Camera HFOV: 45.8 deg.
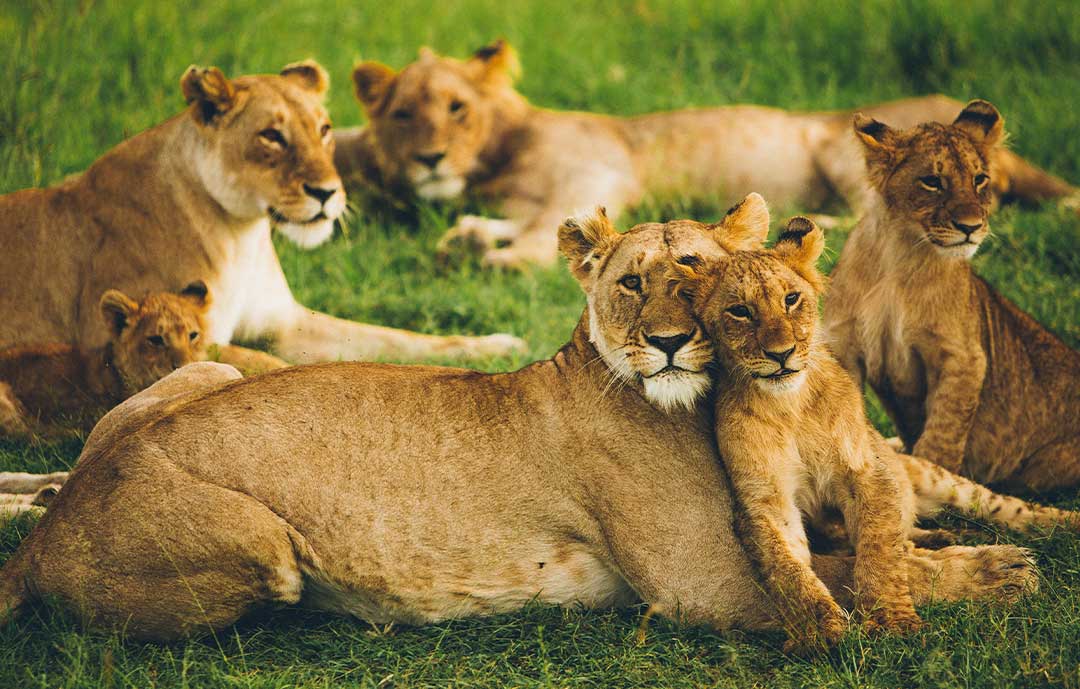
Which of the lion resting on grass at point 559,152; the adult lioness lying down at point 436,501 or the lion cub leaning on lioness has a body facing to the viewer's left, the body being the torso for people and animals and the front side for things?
the lion resting on grass

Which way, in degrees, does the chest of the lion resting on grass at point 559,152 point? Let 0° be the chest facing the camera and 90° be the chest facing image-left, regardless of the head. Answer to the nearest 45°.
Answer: approximately 90°

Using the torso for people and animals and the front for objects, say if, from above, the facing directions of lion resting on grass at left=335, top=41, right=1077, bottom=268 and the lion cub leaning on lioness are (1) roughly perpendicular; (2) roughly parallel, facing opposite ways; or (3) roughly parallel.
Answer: roughly perpendicular

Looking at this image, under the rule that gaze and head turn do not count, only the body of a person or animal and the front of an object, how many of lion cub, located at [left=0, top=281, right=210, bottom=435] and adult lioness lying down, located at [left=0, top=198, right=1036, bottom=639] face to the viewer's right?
2

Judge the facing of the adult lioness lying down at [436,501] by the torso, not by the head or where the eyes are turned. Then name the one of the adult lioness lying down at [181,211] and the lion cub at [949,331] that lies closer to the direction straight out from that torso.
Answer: the lion cub

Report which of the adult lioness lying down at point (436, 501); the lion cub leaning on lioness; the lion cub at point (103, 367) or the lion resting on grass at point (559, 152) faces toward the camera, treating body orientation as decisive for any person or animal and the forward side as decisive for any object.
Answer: the lion cub leaning on lioness

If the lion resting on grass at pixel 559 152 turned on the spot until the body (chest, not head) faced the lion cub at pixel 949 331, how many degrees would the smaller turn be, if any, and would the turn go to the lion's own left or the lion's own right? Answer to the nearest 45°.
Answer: approximately 135° to the lion's own left

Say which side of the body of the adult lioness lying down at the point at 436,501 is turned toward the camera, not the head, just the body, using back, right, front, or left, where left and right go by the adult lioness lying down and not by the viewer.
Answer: right

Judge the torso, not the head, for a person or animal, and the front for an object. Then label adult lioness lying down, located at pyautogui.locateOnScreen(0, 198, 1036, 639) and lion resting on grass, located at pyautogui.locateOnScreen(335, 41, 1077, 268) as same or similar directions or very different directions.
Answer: very different directions

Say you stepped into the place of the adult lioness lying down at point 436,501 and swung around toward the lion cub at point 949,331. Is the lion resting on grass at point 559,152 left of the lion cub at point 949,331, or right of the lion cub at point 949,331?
left

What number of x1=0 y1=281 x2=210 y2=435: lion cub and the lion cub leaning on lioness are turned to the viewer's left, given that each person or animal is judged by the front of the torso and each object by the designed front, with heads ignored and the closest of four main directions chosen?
0

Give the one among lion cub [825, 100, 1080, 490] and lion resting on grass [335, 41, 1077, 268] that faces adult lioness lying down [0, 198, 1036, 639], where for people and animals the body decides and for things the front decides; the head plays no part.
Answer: the lion cub

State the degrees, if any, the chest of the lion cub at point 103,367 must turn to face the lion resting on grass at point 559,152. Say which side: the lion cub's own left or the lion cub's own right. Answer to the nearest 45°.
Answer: approximately 45° to the lion cub's own left

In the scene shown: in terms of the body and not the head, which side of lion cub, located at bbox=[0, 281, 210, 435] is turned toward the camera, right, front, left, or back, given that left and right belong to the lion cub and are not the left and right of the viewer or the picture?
right

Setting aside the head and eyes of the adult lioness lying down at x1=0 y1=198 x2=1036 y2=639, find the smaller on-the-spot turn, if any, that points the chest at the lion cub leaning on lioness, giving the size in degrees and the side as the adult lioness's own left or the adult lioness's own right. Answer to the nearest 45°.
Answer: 0° — it already faces it
